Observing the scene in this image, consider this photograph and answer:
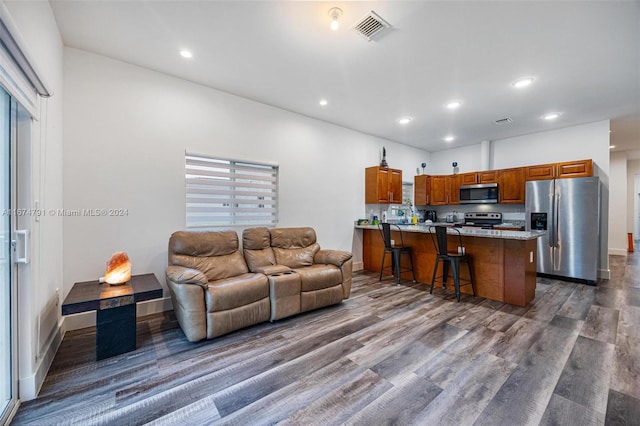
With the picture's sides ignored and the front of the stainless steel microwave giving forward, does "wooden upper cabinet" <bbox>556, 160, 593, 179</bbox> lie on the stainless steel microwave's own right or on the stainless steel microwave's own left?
on the stainless steel microwave's own left

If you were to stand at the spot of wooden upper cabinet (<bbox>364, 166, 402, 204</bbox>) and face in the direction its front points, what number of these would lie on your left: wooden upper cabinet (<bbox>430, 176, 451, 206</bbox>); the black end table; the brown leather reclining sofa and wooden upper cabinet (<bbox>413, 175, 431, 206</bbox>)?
2

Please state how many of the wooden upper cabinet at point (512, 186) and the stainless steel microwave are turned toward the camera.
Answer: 2

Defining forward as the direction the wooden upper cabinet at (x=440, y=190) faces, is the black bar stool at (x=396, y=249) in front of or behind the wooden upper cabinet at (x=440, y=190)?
in front

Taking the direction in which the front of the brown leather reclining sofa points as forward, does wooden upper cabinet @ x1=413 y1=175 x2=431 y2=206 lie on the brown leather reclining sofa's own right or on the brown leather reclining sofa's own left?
on the brown leather reclining sofa's own left

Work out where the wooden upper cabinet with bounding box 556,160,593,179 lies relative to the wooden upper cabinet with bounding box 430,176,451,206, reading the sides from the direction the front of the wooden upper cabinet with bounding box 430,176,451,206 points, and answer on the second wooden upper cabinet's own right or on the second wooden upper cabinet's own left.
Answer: on the second wooden upper cabinet's own left

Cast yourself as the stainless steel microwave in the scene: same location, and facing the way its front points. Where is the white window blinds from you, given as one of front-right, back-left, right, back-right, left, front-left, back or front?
front-right

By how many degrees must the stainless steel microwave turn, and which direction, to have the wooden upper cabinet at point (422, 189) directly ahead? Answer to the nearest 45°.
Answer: approximately 90° to its right

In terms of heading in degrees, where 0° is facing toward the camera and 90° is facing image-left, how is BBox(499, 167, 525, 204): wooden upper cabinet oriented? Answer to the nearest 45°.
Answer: approximately 0°

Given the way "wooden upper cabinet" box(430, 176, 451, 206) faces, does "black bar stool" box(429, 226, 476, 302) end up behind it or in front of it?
in front

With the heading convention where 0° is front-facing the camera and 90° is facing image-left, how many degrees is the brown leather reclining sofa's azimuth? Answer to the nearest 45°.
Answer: approximately 315°

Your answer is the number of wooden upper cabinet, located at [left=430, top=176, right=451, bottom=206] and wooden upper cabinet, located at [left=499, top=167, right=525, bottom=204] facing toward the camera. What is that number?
2

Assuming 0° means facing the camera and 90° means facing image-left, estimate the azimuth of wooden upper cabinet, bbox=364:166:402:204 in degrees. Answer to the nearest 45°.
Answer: approximately 315°

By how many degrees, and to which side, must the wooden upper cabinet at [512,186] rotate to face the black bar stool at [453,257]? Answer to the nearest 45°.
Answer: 0° — it already faces it

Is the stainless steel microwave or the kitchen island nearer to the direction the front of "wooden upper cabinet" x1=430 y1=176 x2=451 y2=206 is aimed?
the kitchen island

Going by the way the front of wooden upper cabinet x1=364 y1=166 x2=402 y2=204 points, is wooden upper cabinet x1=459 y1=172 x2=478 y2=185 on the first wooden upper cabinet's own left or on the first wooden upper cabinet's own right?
on the first wooden upper cabinet's own left

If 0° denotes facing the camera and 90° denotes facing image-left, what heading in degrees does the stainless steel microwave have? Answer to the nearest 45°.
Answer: approximately 0°
